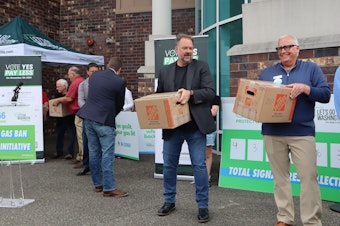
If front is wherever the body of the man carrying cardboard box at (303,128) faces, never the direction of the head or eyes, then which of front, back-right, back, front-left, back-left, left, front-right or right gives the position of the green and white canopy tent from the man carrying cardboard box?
right

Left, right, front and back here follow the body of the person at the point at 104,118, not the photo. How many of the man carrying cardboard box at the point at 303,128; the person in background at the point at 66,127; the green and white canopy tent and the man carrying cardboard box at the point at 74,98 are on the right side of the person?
1

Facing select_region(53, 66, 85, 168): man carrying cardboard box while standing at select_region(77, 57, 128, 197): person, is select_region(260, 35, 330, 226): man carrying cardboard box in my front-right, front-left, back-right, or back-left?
back-right

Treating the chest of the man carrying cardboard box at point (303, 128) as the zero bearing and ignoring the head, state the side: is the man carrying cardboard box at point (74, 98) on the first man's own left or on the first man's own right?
on the first man's own right

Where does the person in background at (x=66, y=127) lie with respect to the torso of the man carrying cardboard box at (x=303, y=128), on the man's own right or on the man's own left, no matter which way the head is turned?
on the man's own right

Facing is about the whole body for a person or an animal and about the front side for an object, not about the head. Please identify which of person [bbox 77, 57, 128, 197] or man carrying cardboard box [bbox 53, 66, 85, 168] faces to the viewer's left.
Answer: the man carrying cardboard box

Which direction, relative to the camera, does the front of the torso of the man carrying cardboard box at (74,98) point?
to the viewer's left

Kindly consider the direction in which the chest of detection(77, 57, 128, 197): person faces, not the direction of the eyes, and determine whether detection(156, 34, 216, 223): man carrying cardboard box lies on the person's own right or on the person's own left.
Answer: on the person's own right
